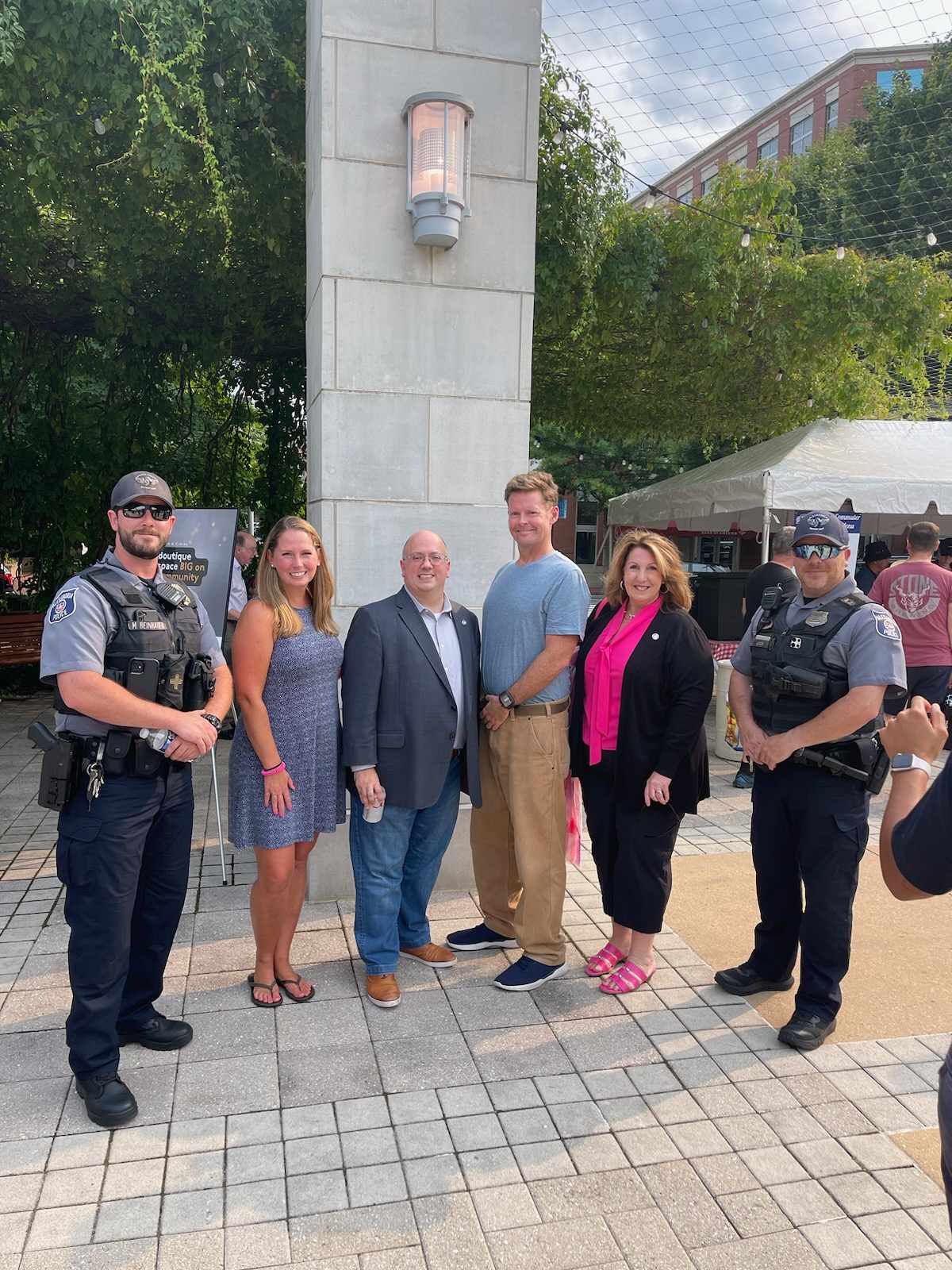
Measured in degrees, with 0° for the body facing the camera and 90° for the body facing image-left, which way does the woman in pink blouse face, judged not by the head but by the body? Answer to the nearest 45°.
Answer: approximately 45°

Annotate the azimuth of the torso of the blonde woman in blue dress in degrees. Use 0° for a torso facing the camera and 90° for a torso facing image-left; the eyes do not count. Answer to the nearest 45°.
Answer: approximately 315°
